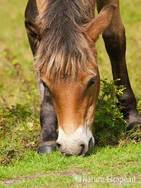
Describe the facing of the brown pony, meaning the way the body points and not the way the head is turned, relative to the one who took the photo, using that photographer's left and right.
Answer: facing the viewer
